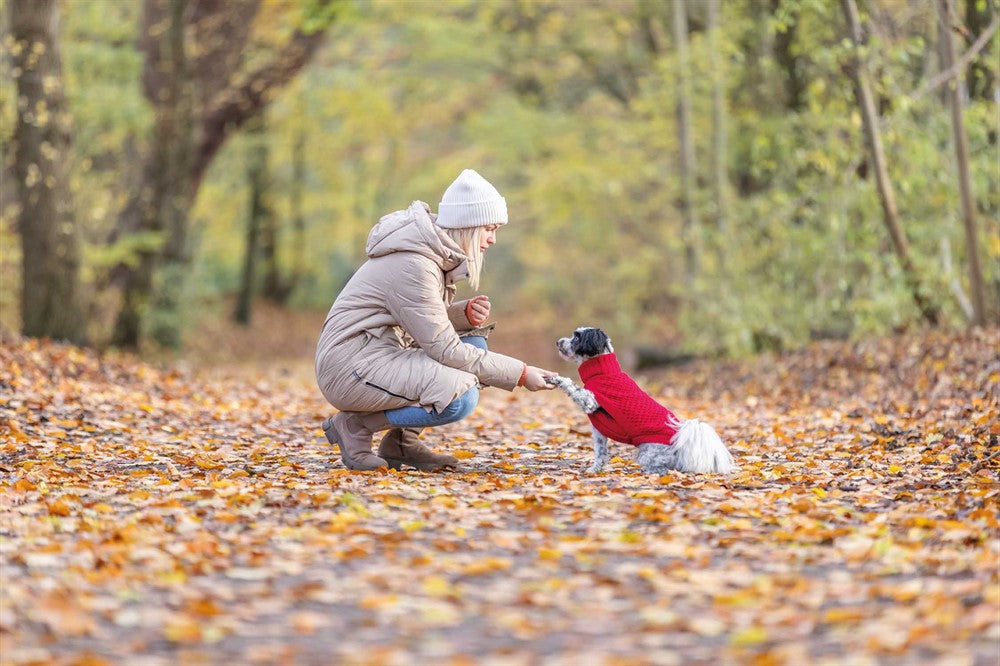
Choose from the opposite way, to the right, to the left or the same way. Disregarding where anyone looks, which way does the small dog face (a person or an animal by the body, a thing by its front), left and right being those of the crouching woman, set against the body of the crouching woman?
the opposite way

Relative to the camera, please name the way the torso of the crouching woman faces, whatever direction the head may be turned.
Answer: to the viewer's right

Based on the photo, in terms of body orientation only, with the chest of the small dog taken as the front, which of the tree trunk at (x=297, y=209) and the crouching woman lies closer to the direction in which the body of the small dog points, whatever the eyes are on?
the crouching woman

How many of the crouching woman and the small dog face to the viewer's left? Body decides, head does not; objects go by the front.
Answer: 1

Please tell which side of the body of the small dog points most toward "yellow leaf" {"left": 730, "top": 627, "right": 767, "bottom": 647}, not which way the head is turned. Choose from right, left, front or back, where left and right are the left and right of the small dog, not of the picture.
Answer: left

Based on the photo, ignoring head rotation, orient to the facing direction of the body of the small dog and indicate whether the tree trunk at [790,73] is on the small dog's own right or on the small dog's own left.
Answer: on the small dog's own right

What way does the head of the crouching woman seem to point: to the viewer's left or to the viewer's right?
to the viewer's right

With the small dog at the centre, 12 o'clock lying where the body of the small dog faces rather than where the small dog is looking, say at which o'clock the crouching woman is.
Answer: The crouching woman is roughly at 12 o'clock from the small dog.

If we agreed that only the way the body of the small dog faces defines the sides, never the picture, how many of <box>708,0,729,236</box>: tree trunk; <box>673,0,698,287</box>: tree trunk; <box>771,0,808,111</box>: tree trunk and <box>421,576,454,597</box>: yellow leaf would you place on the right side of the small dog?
3

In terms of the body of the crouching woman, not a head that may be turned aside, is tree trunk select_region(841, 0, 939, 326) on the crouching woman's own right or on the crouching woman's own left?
on the crouching woman's own left

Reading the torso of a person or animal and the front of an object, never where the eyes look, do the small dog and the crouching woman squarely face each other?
yes

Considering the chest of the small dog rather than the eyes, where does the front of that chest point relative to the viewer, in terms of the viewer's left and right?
facing to the left of the viewer
